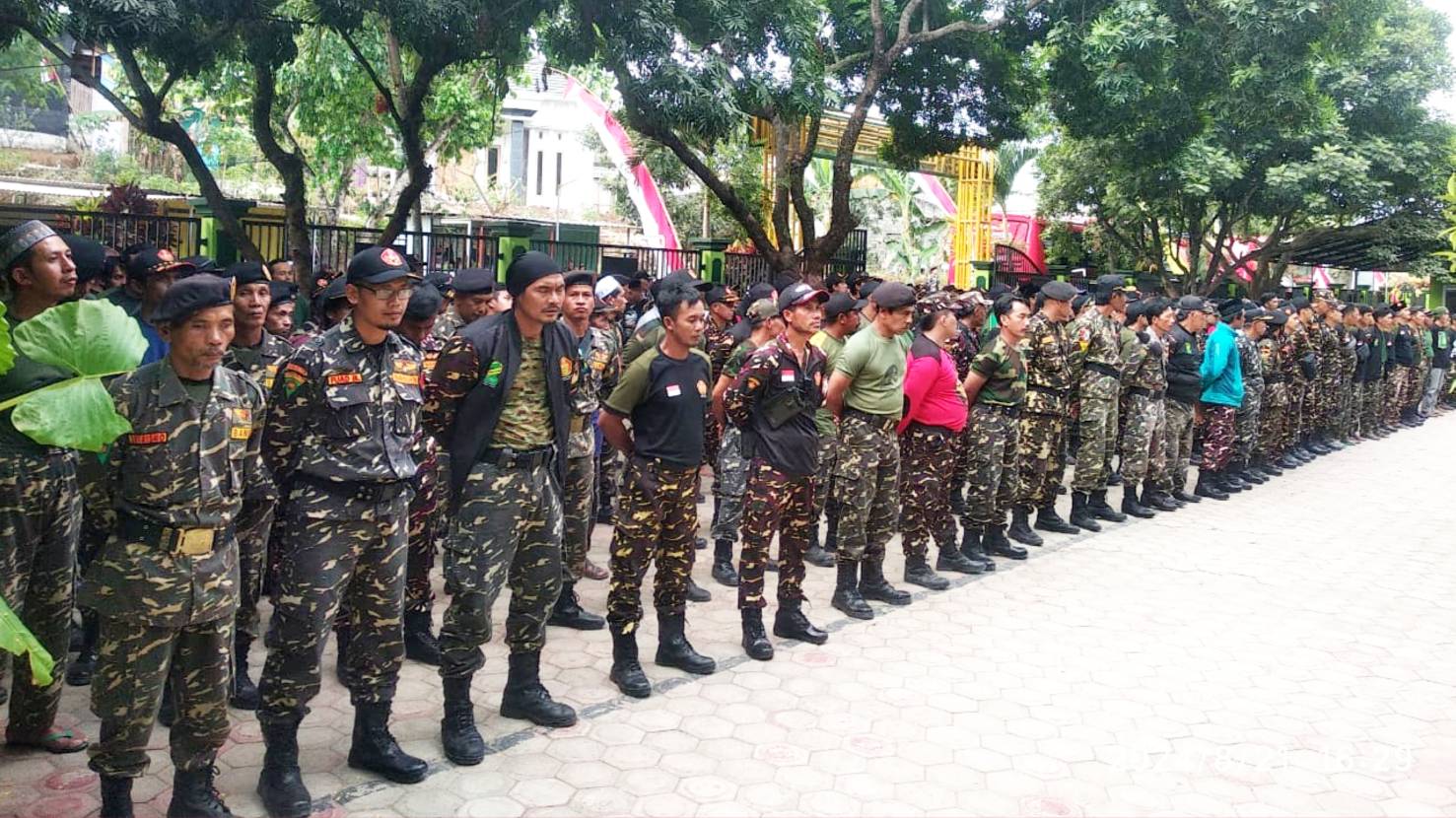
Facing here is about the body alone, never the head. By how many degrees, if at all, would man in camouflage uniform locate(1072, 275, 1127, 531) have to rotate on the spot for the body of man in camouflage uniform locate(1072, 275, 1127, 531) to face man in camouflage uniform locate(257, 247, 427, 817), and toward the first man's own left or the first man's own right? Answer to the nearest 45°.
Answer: approximately 45° to the first man's own right

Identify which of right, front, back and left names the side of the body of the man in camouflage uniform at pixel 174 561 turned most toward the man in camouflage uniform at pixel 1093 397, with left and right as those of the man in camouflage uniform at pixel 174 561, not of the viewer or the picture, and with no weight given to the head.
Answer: left

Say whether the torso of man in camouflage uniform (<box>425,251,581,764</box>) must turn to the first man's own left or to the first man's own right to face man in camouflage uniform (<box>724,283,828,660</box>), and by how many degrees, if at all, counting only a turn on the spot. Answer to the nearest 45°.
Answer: approximately 90° to the first man's own left

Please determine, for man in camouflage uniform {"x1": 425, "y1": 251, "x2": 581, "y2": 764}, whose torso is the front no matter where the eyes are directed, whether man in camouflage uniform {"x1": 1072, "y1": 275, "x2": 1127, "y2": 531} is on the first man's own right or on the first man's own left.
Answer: on the first man's own left

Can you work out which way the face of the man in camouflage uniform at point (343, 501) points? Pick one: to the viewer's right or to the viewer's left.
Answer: to the viewer's right

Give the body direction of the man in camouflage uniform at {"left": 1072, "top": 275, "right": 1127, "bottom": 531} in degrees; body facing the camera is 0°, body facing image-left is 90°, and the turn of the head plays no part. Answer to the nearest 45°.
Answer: approximately 315°

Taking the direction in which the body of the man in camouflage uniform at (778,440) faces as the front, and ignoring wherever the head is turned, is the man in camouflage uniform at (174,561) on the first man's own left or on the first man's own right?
on the first man's own right
